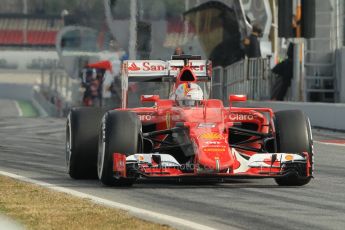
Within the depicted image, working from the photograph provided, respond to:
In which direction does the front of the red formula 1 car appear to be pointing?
toward the camera

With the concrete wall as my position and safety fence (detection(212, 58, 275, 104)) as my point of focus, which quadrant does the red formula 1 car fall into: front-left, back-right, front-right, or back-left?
back-left

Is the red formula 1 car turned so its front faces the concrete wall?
no

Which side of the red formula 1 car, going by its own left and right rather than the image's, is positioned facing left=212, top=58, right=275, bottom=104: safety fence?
back
